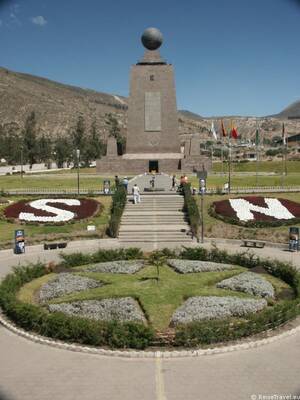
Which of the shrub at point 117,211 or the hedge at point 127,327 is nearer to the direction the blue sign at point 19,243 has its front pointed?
the hedge

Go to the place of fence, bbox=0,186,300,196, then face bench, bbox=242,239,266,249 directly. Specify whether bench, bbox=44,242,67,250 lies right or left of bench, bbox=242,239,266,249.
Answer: right

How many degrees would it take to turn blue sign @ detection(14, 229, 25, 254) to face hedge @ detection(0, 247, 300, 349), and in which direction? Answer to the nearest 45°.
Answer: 0° — it already faces it

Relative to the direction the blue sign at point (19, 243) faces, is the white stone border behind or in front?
in front

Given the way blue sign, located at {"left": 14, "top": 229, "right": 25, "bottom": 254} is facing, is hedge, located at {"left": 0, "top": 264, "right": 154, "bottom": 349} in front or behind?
in front

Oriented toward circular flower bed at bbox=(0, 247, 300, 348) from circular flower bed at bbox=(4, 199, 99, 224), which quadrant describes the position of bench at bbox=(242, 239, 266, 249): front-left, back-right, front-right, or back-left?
front-left

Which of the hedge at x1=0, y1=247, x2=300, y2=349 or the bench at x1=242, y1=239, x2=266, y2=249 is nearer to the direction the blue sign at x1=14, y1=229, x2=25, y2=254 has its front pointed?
the hedge

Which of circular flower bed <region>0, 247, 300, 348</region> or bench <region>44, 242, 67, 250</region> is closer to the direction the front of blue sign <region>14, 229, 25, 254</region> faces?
the circular flower bed

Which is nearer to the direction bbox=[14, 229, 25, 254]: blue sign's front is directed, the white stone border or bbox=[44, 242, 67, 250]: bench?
the white stone border

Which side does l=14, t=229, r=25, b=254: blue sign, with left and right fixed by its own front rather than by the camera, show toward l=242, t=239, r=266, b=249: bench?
left

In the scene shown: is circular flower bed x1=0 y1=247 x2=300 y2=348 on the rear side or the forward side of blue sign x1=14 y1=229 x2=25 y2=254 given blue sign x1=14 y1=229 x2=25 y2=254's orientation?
on the forward side

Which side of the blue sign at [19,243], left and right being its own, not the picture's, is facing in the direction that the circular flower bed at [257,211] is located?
left

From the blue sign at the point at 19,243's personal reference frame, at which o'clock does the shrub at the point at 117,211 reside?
The shrub is roughly at 8 o'clock from the blue sign.

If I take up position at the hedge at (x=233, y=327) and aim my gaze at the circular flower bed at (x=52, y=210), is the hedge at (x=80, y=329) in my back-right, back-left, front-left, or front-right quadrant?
front-left

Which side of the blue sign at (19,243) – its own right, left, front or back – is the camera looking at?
front
